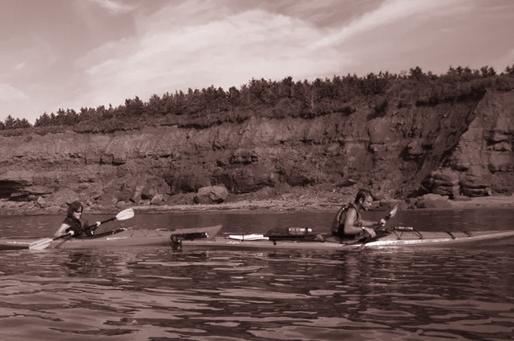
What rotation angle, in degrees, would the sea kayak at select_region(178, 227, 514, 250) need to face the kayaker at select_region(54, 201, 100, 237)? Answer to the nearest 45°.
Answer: approximately 180°

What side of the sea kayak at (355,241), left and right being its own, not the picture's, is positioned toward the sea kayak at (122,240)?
back

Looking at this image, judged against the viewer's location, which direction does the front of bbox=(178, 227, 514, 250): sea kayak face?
facing to the right of the viewer

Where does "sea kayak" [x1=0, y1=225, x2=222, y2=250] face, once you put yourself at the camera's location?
facing to the right of the viewer

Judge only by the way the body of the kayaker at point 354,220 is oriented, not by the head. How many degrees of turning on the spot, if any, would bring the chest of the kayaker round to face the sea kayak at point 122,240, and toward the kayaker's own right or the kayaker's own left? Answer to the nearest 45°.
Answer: approximately 180°

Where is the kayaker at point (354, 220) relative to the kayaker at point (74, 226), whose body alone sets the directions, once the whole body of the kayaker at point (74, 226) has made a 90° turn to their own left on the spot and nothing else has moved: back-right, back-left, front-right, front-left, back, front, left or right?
right

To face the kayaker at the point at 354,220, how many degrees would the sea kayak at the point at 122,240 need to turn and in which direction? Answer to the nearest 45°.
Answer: approximately 45° to its right

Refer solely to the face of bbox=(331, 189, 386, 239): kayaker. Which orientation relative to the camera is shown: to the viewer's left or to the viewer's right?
to the viewer's right

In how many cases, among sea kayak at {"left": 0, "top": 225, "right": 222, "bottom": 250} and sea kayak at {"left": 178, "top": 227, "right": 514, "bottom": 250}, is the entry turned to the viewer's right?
2

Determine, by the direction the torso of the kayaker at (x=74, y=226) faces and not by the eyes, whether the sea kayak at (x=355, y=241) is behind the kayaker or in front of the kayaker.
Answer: in front

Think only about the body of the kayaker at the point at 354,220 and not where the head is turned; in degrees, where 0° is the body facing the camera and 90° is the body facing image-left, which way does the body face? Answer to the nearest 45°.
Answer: approximately 270°
